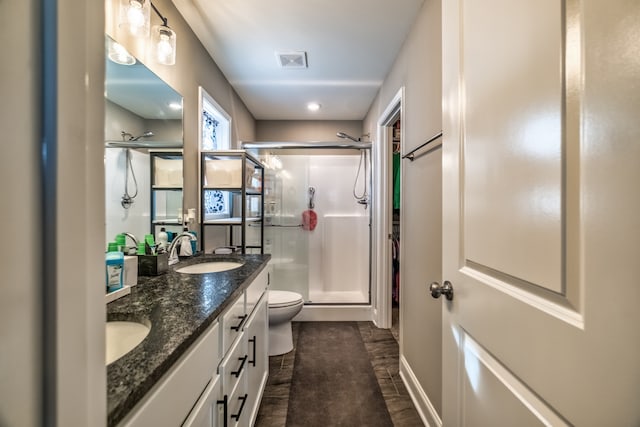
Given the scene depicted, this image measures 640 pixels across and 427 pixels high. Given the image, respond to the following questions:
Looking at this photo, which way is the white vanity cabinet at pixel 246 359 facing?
to the viewer's right

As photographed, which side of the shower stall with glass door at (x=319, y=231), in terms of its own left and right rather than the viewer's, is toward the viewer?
front

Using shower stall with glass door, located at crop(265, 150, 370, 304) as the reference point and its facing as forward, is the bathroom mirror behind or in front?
in front

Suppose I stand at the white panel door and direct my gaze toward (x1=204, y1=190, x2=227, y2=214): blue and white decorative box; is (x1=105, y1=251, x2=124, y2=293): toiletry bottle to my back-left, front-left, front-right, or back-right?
front-left

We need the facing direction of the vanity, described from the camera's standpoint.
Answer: facing to the right of the viewer

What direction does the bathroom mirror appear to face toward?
to the viewer's right

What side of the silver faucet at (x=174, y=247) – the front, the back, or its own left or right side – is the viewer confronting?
right
